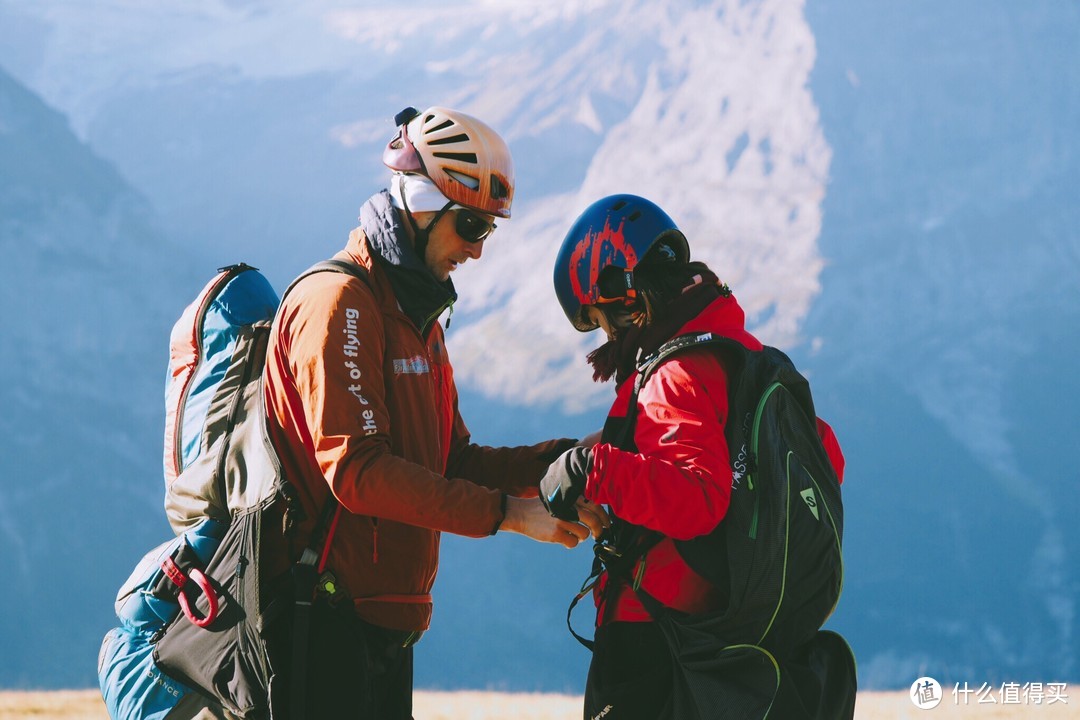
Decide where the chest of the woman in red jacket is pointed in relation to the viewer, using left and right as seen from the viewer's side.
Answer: facing to the left of the viewer

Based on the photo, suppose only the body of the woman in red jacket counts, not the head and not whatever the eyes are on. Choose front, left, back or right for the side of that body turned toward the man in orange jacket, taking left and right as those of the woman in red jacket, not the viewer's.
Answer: front

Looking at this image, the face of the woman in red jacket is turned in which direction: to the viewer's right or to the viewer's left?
to the viewer's left
